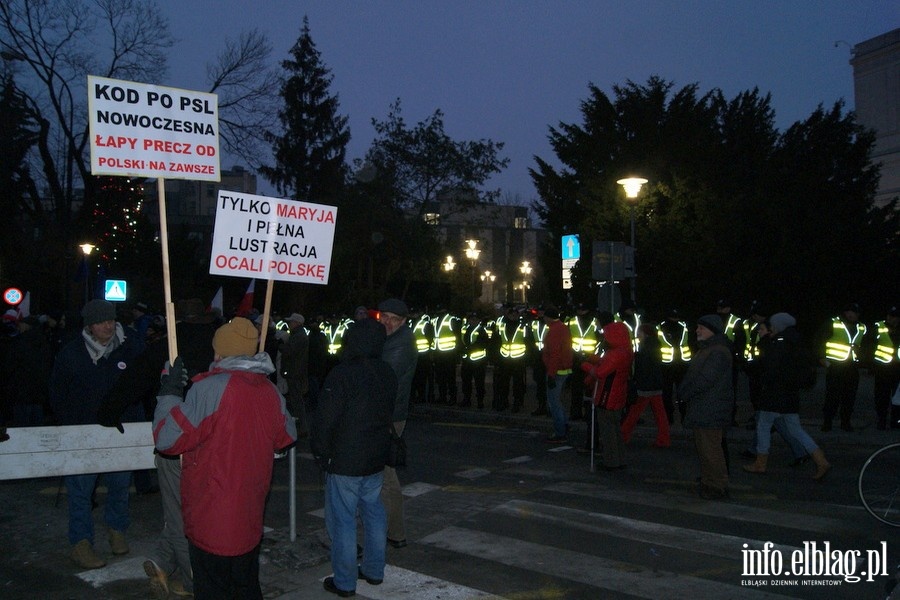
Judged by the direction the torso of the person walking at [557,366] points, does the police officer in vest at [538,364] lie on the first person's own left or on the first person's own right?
on the first person's own right

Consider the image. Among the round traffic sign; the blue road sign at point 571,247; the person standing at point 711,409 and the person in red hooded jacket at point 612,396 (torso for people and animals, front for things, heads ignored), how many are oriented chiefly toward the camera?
2

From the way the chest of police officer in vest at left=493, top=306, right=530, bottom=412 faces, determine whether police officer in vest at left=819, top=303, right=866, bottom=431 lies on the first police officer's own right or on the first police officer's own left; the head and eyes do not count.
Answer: on the first police officer's own left

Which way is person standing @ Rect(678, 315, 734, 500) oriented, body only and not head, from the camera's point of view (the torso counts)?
to the viewer's left

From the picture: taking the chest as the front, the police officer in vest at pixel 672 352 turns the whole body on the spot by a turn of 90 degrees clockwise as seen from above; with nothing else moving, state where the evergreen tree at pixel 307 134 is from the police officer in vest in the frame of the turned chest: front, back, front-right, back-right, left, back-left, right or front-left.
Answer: front-right

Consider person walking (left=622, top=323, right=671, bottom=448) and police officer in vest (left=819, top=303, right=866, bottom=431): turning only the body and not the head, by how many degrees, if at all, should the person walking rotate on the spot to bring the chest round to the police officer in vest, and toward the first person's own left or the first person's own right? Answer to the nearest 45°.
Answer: approximately 90° to the first person's own right

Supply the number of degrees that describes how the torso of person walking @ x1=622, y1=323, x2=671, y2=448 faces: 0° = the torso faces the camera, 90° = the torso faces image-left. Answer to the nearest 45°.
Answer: approximately 135°

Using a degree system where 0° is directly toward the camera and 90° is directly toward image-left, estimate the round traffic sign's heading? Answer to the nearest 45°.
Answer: approximately 0°
